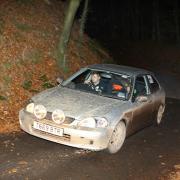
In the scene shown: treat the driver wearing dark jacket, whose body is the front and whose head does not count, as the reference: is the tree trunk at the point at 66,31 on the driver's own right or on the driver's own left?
on the driver's own right

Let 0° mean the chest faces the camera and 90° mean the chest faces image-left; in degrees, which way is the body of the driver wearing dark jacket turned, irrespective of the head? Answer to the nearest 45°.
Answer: approximately 45°

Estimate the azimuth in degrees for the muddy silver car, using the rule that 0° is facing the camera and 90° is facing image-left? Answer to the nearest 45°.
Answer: approximately 45°

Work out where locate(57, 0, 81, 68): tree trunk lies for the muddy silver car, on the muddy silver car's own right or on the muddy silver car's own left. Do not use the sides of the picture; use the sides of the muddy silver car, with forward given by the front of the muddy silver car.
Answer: on the muddy silver car's own right

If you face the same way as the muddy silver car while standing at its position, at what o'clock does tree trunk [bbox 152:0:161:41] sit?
The tree trunk is roughly at 5 o'clock from the muddy silver car.

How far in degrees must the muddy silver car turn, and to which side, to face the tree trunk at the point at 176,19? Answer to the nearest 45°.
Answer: approximately 135° to its right

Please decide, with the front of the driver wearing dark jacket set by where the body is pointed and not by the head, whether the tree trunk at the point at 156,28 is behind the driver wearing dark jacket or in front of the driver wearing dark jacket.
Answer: behind
